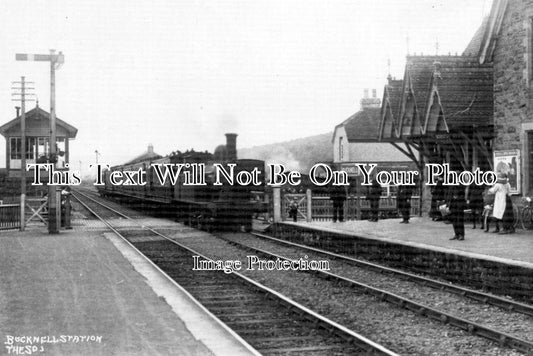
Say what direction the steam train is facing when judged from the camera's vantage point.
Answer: facing the viewer and to the right of the viewer

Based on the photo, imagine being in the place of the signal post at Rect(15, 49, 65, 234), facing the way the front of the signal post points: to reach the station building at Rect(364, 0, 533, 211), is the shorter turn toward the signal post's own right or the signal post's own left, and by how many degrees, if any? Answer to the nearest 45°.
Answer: approximately 45° to the signal post's own left

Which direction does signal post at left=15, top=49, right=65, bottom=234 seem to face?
toward the camera

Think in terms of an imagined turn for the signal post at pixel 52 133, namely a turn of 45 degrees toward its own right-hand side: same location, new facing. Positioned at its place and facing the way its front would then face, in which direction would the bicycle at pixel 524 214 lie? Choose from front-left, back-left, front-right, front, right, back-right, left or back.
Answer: left

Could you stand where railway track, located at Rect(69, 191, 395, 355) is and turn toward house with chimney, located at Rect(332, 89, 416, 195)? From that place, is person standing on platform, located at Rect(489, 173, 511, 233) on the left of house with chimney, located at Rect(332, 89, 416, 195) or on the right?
right

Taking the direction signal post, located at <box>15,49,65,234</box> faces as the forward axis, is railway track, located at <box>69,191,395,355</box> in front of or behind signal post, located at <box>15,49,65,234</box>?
in front

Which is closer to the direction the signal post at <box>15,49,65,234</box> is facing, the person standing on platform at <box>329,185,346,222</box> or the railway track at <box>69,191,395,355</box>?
the railway track

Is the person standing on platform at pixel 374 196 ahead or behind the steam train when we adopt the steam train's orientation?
ahead

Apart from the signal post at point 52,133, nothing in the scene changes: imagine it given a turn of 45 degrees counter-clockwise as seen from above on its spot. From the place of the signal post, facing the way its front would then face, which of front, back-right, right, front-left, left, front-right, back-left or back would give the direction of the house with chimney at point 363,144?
left

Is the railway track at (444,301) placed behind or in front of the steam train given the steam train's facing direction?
in front

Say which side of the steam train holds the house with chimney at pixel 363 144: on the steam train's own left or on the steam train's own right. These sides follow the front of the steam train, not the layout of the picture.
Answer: on the steam train's own left

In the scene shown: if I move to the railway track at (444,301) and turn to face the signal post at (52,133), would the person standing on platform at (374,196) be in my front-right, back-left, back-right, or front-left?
front-right

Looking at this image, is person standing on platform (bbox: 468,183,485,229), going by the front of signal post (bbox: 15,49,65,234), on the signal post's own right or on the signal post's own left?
on the signal post's own left
